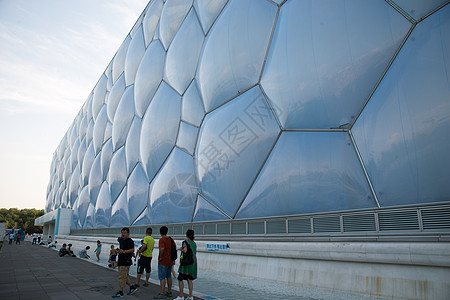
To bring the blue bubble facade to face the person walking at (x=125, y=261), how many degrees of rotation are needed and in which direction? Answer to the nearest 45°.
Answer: approximately 45° to its right

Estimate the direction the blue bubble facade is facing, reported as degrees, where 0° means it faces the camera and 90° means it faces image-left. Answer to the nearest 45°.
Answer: approximately 45°
